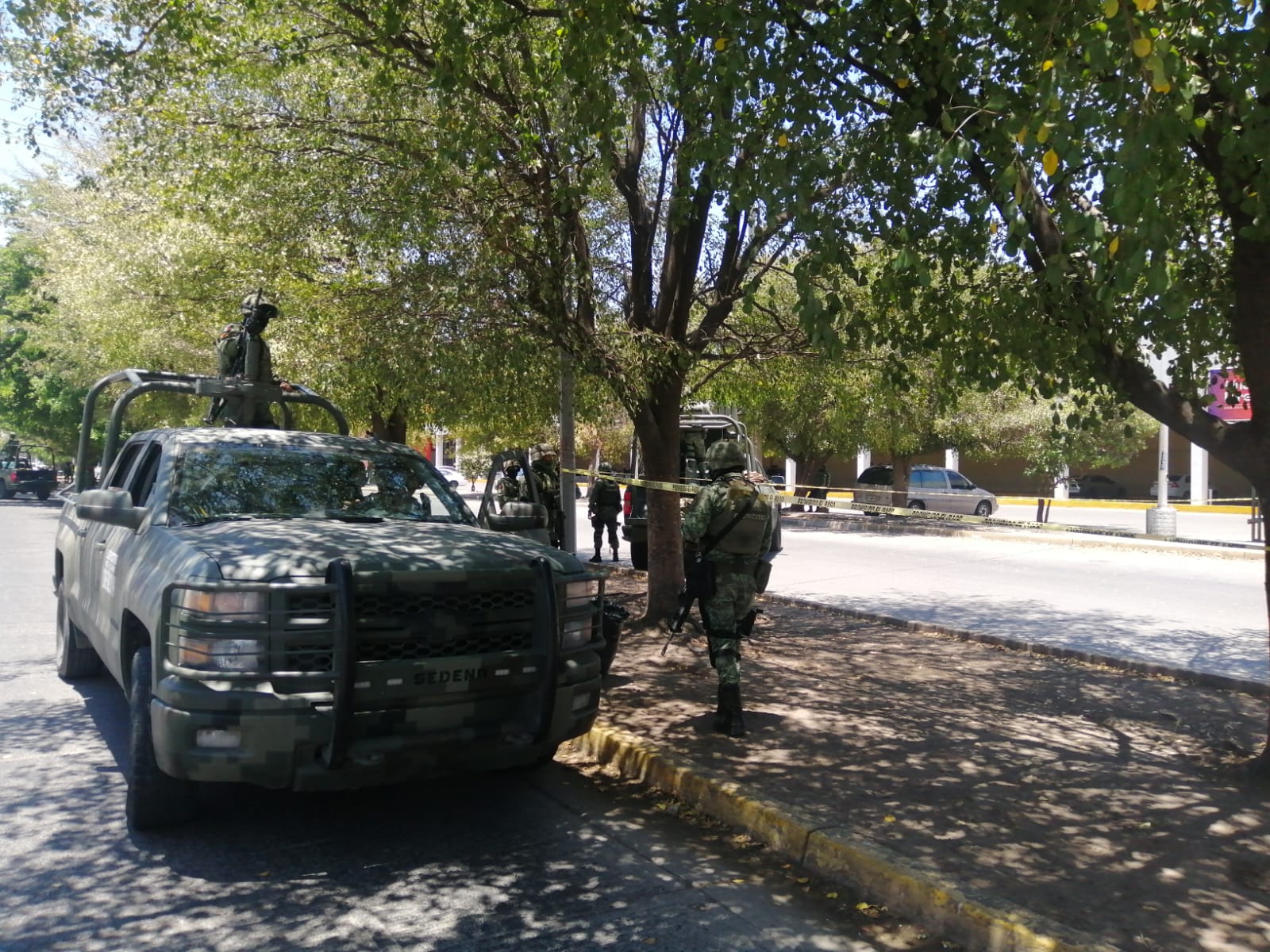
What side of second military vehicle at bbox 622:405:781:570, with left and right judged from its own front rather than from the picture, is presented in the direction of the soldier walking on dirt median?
back

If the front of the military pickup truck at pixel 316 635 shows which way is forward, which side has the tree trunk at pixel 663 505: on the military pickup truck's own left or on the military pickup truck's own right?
on the military pickup truck's own left

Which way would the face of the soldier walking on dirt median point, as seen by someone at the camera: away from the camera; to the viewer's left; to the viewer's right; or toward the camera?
away from the camera

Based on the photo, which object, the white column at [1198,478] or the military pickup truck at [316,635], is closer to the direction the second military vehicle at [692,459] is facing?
the white column

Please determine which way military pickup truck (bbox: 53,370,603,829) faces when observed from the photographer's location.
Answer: facing the viewer and to the right of the viewer

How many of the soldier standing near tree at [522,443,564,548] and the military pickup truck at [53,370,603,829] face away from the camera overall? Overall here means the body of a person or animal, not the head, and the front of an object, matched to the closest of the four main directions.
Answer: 0

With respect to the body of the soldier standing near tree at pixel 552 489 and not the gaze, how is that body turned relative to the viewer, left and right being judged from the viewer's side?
facing the viewer and to the left of the viewer

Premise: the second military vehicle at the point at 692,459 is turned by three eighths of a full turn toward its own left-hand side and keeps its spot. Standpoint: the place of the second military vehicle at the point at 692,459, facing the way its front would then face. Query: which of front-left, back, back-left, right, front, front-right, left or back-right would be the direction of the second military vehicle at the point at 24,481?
right

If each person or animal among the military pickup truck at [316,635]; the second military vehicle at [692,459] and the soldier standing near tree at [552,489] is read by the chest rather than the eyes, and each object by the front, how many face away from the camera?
1

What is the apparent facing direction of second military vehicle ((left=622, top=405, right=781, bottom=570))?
away from the camera

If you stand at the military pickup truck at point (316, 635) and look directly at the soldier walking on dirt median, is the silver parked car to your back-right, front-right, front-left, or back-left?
front-left

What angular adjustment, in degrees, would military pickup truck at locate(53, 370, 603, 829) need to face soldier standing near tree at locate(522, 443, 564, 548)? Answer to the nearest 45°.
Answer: approximately 135° to its left
